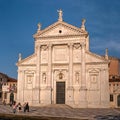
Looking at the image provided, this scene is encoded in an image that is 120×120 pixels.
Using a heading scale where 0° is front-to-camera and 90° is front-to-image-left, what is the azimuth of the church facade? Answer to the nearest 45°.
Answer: approximately 0°
